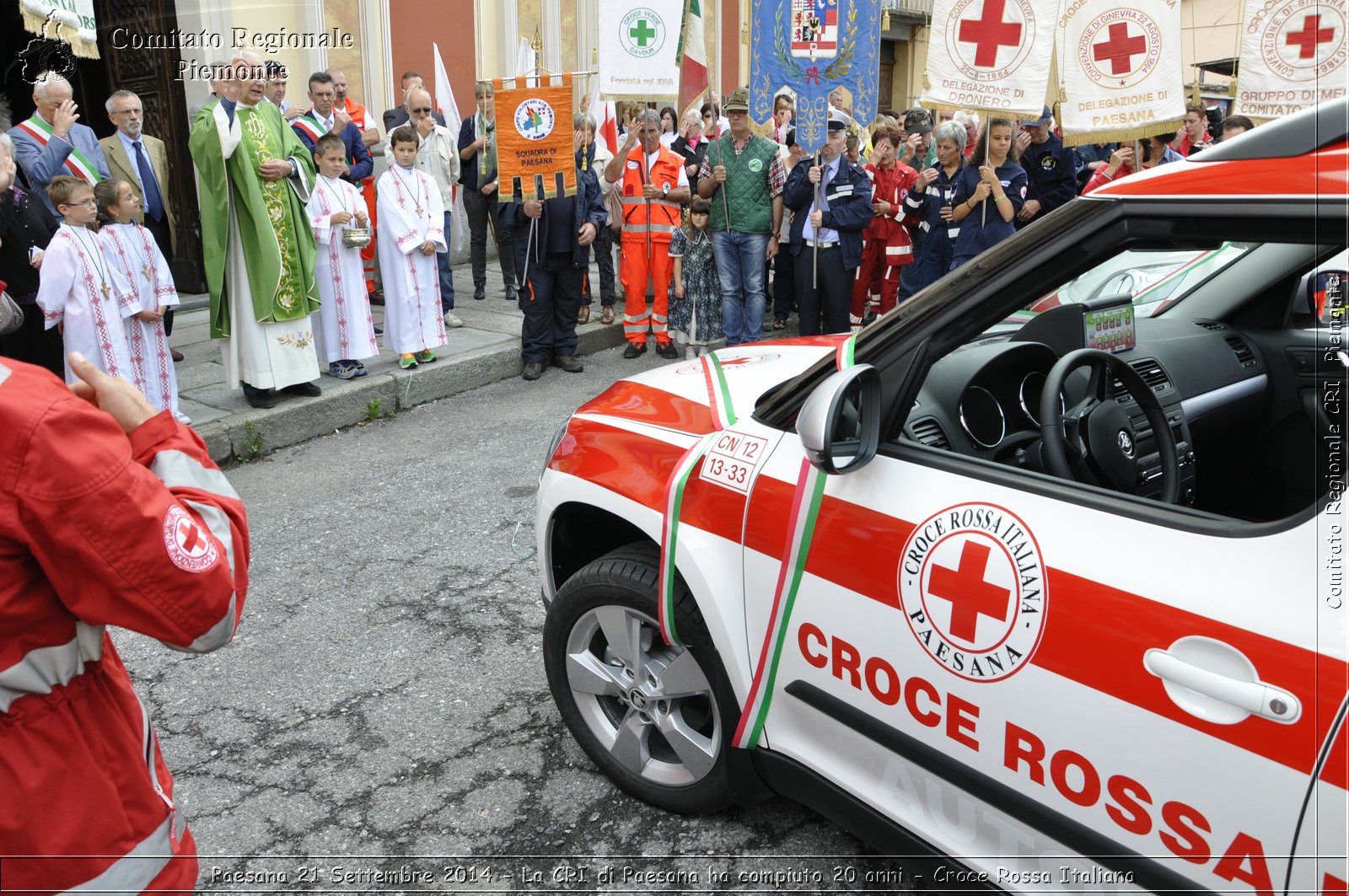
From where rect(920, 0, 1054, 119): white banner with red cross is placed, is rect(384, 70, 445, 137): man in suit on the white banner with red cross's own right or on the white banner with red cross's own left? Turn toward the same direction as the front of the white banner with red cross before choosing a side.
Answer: on the white banner with red cross's own right

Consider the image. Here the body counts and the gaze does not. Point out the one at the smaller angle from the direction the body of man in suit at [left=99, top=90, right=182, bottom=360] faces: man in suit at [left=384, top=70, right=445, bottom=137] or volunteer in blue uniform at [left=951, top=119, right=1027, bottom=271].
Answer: the volunteer in blue uniform

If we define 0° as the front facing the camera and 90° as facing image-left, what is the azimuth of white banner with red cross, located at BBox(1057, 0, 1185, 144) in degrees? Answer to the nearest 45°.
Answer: approximately 0°

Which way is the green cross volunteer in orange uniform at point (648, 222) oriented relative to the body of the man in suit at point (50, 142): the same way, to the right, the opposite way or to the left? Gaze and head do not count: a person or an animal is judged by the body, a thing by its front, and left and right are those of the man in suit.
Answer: to the right

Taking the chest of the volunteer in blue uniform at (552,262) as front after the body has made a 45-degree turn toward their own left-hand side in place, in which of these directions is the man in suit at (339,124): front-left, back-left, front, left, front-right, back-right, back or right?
back

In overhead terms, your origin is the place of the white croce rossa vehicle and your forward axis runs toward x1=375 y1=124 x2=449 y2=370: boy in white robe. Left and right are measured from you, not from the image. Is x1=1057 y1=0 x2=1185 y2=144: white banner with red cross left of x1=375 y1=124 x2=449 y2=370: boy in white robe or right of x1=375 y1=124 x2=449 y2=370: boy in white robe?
right
